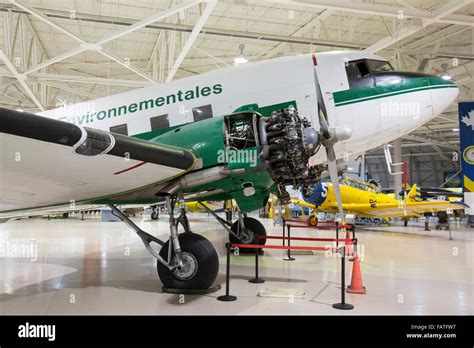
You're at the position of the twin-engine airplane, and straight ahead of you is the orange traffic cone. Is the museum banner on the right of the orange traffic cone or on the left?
left

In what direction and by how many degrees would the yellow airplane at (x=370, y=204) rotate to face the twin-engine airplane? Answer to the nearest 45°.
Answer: approximately 45° to its left

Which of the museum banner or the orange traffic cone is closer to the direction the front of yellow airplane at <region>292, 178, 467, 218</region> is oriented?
the orange traffic cone

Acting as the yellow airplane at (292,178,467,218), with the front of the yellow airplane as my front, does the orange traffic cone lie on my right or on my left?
on my left

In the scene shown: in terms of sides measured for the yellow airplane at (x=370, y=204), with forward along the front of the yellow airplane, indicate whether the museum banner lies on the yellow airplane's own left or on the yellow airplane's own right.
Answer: on the yellow airplane's own left

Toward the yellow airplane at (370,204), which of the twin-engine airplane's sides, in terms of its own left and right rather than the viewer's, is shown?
left
